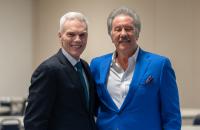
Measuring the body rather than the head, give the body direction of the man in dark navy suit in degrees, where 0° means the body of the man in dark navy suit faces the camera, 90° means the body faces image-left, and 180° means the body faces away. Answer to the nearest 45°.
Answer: approximately 315°

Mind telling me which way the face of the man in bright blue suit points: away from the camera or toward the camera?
toward the camera
